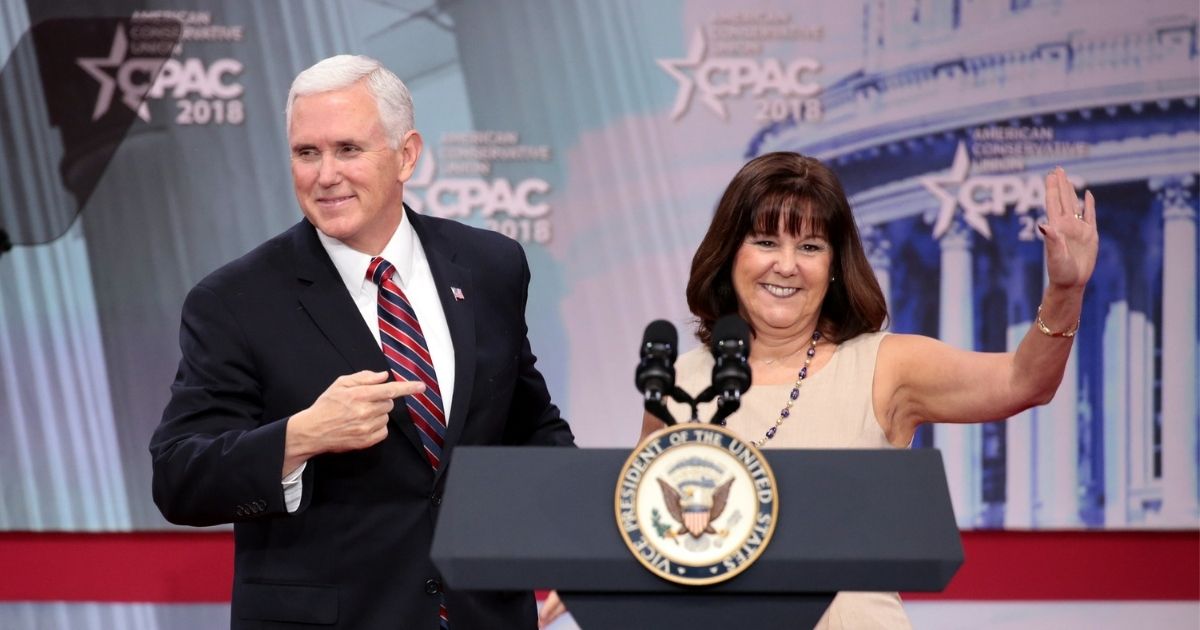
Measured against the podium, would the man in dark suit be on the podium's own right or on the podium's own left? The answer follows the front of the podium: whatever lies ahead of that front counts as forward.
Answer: on the podium's own right

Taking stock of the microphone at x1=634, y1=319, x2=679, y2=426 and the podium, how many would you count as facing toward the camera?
1

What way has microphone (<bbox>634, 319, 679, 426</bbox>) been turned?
away from the camera

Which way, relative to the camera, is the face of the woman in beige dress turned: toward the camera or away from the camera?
toward the camera

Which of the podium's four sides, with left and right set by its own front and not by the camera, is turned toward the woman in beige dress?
back

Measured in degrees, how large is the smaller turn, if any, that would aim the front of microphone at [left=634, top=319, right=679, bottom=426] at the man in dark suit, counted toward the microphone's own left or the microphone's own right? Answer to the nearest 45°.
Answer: approximately 45° to the microphone's own left

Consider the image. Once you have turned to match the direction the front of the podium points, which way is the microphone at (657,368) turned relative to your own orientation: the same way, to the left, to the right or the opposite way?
the opposite way

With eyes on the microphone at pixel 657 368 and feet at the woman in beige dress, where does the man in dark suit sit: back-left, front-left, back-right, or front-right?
front-right

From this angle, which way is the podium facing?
toward the camera

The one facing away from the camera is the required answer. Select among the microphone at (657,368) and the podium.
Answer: the microphone
